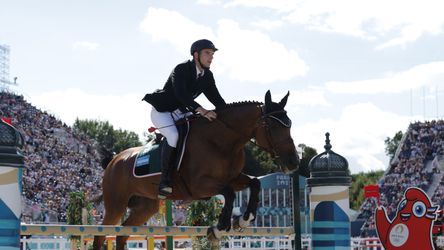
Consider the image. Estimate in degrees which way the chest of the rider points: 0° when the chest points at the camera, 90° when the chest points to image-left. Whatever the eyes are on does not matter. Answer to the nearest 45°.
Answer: approximately 315°

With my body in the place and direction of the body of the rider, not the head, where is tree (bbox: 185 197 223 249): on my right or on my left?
on my left
